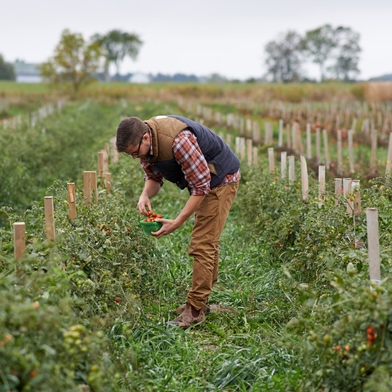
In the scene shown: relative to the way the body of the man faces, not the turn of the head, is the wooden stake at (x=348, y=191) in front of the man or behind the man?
behind

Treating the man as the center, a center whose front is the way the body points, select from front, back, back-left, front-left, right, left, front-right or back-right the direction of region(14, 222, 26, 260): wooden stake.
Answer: front-left

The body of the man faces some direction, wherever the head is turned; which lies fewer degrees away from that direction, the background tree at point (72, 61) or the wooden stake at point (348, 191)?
the background tree

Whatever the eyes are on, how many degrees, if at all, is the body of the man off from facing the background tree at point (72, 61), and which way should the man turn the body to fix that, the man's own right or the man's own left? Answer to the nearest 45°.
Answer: approximately 90° to the man's own right

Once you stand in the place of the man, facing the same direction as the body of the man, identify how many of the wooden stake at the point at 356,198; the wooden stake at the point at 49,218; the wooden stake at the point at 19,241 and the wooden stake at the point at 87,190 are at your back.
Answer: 1

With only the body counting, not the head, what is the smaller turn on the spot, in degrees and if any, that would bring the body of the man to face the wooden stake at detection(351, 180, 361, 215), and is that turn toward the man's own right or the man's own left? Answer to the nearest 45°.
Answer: approximately 180°

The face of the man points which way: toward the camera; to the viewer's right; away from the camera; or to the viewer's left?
to the viewer's left

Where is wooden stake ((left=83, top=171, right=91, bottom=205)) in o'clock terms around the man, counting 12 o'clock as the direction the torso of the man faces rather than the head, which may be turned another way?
The wooden stake is roughly at 1 o'clock from the man.

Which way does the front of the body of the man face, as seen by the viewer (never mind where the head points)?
to the viewer's left
